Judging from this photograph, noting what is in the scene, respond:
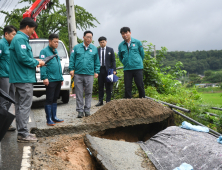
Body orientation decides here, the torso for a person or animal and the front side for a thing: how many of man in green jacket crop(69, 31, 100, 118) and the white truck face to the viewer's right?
0

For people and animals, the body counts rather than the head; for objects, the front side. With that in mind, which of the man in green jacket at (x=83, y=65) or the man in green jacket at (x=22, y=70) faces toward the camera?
the man in green jacket at (x=83, y=65)

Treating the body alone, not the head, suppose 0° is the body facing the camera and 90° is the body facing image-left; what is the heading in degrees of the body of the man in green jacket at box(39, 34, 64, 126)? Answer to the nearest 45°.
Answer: approximately 315°

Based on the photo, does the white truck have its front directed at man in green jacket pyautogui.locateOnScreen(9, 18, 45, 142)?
yes

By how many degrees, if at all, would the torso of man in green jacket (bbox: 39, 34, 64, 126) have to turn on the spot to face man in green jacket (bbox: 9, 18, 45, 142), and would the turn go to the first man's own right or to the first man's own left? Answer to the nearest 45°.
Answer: approximately 90° to the first man's own right

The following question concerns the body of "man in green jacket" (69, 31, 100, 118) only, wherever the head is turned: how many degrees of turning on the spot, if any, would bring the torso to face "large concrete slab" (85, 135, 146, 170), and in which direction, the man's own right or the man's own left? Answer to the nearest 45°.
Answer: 0° — they already face it

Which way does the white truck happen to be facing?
toward the camera

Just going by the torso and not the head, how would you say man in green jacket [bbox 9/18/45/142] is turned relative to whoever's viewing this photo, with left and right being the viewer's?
facing to the right of the viewer

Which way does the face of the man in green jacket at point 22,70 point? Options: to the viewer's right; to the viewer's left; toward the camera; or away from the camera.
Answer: to the viewer's right

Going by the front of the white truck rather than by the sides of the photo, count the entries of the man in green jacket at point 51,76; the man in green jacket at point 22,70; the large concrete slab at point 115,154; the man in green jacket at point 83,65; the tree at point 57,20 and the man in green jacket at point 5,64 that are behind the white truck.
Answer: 1

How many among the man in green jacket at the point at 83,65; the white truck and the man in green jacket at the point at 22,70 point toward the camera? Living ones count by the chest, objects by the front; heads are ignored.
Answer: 2

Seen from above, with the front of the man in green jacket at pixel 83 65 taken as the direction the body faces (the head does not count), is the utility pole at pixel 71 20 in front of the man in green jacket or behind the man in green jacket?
behind

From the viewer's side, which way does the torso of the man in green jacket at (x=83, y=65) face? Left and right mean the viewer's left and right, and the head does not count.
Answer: facing the viewer
